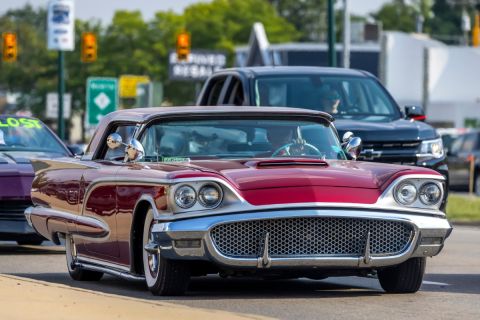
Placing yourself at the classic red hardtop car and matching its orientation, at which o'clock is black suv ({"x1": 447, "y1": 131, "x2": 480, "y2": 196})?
The black suv is roughly at 8 o'clock from the classic red hardtop car.

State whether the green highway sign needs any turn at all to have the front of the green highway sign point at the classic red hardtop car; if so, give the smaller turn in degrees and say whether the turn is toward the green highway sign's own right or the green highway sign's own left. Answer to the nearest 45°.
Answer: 0° — it already faces it

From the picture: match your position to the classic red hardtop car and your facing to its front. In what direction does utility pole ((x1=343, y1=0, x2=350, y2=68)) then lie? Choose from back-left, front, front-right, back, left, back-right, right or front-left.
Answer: back-left

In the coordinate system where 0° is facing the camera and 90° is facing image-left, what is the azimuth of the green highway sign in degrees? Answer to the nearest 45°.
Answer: approximately 0°
